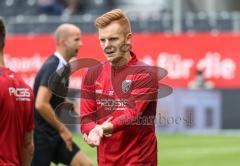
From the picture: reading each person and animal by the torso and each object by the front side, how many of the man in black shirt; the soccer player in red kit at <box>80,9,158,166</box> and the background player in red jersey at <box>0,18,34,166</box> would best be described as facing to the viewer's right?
1

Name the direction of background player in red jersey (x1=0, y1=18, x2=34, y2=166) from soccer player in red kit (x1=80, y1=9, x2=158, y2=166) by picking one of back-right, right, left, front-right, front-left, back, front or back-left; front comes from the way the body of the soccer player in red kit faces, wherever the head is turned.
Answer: front-right

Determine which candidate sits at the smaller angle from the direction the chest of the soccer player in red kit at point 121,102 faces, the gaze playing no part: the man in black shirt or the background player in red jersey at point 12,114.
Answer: the background player in red jersey

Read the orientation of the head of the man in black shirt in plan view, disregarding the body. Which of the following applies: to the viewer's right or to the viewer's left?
to the viewer's right

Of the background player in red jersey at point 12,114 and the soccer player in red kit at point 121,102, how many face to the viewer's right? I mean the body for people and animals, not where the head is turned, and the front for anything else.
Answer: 0

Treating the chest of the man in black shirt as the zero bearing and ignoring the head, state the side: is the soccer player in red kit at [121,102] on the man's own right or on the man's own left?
on the man's own right

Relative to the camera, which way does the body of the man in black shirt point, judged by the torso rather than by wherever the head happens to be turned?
to the viewer's right

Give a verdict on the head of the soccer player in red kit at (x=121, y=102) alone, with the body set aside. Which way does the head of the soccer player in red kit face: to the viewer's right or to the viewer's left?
to the viewer's left
